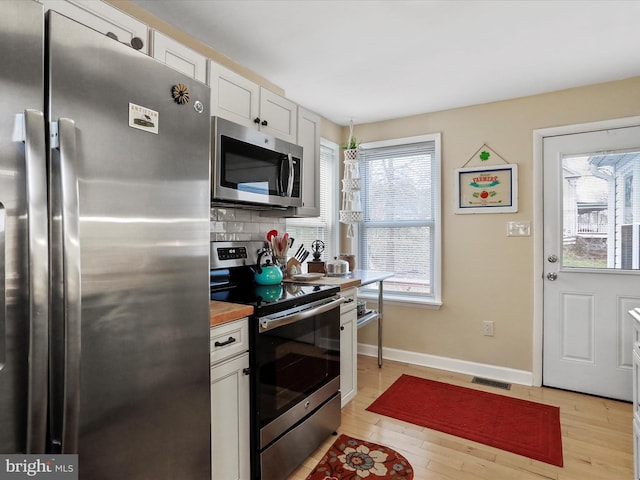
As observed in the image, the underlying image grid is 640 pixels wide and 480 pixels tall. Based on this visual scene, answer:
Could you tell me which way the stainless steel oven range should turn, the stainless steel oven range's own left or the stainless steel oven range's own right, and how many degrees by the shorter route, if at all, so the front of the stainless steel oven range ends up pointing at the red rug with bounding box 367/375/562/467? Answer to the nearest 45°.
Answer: approximately 45° to the stainless steel oven range's own left

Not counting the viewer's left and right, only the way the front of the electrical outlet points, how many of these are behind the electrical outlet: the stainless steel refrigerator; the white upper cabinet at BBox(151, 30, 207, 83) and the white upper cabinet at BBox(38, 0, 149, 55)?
0

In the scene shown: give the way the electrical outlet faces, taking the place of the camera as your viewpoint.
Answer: facing the viewer

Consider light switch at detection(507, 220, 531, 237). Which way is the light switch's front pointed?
toward the camera

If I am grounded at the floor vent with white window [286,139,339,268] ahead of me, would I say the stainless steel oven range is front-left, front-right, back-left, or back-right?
front-left

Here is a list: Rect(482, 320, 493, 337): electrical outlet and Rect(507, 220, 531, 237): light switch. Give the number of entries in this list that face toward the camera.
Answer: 2

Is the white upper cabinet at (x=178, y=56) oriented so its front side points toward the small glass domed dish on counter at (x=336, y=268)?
no

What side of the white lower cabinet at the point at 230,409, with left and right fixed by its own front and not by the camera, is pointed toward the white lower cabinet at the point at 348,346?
left

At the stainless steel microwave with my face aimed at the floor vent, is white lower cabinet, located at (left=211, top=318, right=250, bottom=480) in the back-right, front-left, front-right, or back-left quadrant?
back-right

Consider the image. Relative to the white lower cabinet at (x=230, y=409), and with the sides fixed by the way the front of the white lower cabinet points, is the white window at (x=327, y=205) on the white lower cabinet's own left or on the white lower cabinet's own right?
on the white lower cabinet's own left

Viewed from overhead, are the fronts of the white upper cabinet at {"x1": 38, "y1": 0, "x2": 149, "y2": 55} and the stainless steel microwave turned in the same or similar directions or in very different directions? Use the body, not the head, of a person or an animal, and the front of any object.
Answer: same or similar directions

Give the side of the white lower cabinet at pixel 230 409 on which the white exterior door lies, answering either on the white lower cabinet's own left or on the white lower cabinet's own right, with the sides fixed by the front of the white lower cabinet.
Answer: on the white lower cabinet's own left

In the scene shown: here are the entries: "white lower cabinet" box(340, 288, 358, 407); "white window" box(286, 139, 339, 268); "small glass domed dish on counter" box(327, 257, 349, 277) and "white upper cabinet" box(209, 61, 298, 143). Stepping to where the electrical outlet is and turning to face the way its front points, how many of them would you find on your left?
0

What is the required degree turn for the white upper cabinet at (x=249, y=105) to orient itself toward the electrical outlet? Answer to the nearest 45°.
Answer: approximately 45° to its left
